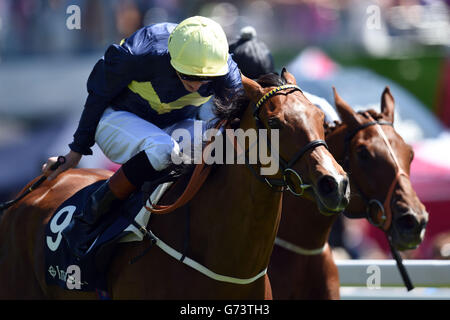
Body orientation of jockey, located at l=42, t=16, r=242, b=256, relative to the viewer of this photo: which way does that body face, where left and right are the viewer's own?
facing the viewer and to the right of the viewer

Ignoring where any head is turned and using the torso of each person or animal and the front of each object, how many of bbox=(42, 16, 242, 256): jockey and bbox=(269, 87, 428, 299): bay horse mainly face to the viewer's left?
0

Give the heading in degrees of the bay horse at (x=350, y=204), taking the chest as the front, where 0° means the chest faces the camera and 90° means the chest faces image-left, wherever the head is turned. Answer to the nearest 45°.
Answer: approximately 315°

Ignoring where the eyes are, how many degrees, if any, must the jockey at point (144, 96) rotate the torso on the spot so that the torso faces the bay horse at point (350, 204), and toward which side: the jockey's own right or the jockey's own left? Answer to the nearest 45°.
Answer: approximately 45° to the jockey's own left

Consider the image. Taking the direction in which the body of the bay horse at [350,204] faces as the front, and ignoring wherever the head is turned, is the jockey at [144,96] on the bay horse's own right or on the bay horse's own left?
on the bay horse's own right
